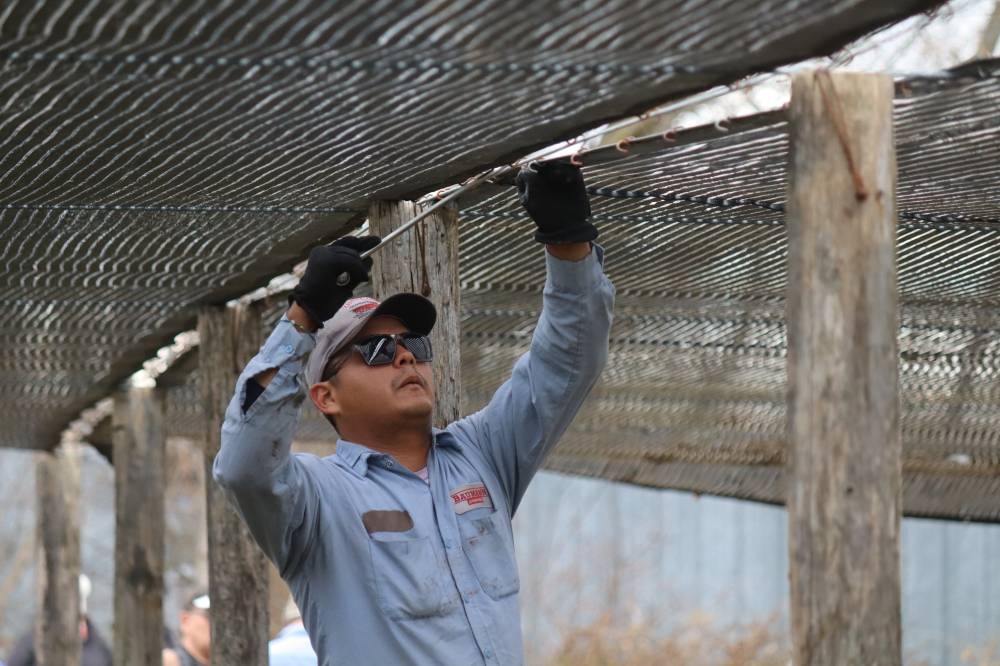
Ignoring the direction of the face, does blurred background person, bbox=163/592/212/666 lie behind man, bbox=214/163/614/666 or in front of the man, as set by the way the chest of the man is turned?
behind

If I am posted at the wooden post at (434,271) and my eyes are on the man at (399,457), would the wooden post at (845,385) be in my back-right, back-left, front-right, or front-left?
front-left

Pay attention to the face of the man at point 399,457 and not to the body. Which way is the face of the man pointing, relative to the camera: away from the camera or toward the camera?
toward the camera

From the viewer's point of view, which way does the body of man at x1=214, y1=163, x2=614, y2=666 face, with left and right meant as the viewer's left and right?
facing the viewer and to the right of the viewer
